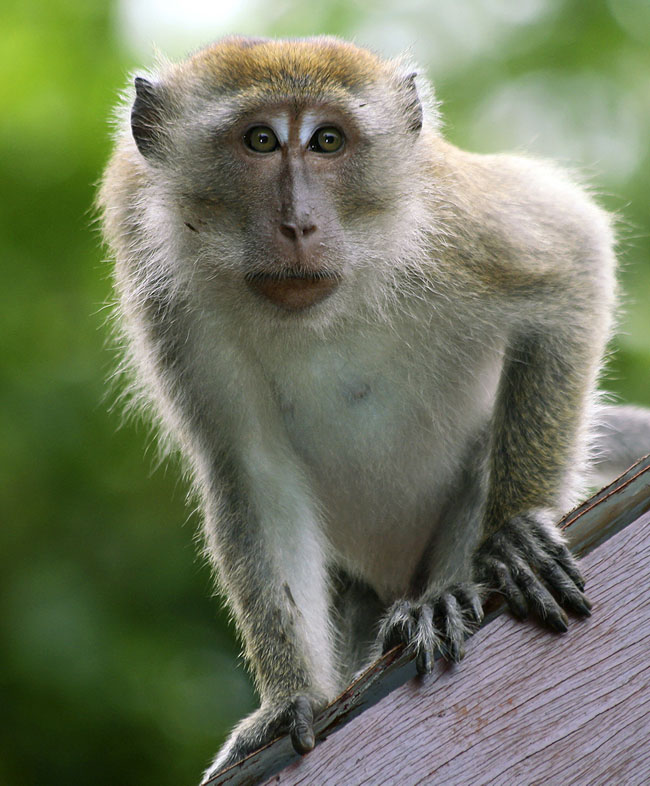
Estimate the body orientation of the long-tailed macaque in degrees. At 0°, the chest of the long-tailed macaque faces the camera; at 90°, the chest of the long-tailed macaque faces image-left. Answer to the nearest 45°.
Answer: approximately 0°
